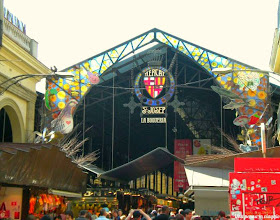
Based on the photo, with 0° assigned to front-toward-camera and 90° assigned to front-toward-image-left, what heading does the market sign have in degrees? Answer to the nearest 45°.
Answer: approximately 0°

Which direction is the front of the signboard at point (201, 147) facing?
toward the camera

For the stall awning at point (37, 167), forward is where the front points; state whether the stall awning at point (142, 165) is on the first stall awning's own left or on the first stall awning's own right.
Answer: on the first stall awning's own left

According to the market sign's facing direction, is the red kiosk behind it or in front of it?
in front

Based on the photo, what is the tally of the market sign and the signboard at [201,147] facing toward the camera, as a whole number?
2

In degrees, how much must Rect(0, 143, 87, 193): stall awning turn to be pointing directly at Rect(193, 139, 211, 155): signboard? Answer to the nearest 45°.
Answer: approximately 90° to its left

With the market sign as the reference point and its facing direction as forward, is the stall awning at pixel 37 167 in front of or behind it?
in front

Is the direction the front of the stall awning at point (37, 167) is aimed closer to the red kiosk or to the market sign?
the red kiosk
